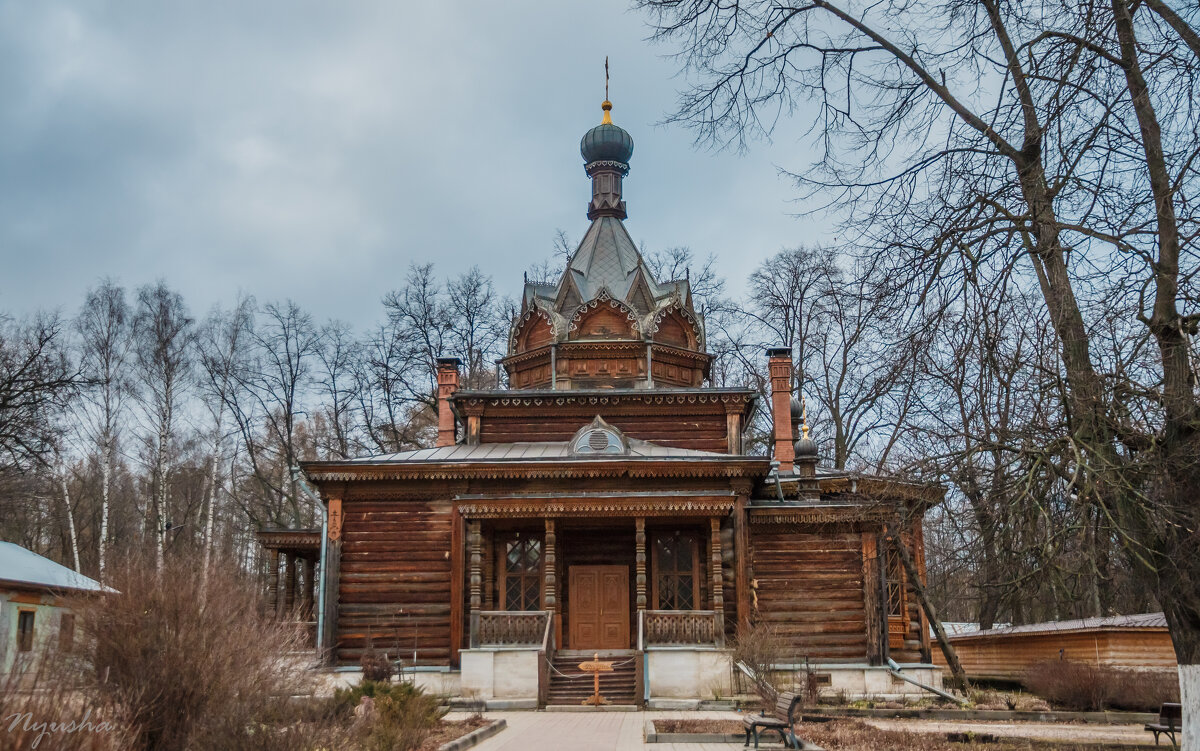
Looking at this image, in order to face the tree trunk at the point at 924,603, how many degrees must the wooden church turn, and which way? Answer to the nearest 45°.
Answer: approximately 90° to its left

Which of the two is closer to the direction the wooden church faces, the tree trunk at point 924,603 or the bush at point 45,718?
the bush

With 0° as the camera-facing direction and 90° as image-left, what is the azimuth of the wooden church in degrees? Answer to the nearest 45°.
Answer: approximately 0°

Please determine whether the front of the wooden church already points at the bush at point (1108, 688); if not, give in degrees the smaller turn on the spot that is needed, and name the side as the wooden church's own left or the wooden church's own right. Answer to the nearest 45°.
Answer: approximately 90° to the wooden church's own left
